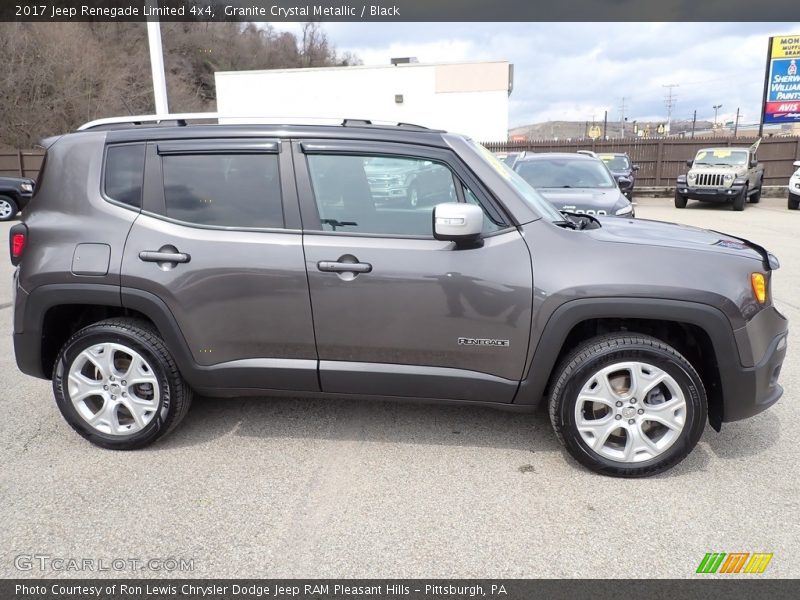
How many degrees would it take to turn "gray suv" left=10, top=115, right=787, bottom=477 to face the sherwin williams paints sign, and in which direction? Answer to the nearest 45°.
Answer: approximately 45° to its left

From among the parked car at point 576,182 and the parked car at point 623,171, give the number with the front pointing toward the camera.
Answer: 2

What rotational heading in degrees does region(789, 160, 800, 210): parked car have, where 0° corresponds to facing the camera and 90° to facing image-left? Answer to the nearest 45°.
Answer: approximately 45°

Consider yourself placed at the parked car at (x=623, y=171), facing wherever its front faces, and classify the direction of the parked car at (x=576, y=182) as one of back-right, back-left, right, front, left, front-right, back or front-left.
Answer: front

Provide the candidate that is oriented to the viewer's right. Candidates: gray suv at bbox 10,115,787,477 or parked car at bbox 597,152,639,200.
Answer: the gray suv

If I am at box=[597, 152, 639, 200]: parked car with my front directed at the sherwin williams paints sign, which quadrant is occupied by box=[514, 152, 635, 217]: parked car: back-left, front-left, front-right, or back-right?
back-right

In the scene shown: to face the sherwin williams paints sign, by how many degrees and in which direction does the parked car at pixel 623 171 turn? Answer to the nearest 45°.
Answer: approximately 135° to its left

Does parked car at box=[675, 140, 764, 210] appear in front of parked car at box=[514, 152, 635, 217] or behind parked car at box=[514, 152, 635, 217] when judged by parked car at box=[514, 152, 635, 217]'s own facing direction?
behind

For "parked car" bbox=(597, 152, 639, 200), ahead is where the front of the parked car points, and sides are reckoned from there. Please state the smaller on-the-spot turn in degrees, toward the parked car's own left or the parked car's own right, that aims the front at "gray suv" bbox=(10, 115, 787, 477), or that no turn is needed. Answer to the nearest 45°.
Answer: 0° — it already faces it

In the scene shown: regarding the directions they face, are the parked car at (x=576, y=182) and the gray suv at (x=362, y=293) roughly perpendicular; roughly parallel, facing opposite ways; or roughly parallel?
roughly perpendicular

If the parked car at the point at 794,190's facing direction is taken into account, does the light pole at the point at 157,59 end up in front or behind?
in front

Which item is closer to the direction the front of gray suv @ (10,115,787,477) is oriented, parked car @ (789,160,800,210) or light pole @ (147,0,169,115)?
the parked car

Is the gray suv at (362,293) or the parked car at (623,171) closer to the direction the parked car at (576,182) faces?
the gray suv

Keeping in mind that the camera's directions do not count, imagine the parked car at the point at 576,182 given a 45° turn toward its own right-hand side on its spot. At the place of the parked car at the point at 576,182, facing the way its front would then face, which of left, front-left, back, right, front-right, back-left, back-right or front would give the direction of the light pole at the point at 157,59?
front-right

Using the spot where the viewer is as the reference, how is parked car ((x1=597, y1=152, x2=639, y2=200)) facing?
facing the viewer

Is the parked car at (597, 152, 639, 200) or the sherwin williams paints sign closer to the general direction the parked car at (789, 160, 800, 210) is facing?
the parked car

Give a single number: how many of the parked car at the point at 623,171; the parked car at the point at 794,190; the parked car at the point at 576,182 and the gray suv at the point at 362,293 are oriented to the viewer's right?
1

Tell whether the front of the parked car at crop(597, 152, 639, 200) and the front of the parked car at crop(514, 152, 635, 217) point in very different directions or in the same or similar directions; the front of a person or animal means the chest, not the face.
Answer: same or similar directions
